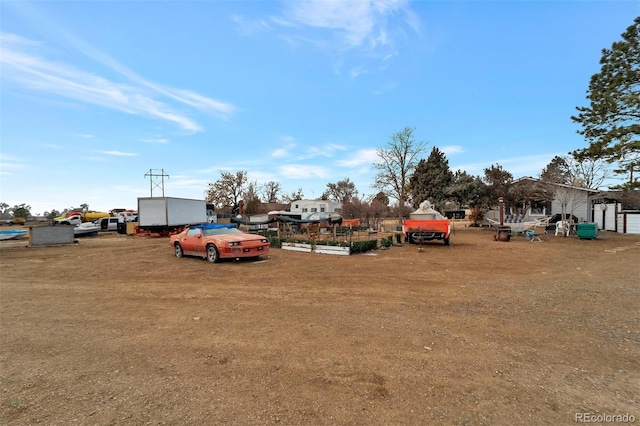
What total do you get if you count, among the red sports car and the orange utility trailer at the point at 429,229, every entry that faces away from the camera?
1

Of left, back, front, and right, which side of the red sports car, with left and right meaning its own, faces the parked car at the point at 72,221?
back

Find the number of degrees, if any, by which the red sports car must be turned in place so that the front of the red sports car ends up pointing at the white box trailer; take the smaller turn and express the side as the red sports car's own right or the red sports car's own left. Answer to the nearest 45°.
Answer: approximately 135° to the red sports car's own left

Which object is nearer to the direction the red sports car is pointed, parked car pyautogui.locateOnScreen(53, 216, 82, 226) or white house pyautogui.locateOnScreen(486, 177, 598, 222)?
the white house

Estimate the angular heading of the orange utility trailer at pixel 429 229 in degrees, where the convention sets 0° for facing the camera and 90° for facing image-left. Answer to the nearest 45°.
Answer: approximately 180°

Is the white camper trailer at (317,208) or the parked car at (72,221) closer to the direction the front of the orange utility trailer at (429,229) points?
the white camper trailer

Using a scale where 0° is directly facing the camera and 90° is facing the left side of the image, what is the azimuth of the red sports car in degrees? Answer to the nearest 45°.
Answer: approximately 315°

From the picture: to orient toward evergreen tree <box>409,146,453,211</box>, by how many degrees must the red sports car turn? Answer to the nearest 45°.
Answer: approximately 90° to its left

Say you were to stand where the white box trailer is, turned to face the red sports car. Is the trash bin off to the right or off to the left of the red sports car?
left
